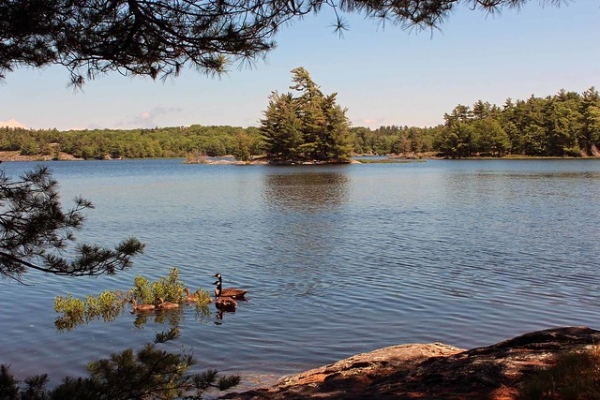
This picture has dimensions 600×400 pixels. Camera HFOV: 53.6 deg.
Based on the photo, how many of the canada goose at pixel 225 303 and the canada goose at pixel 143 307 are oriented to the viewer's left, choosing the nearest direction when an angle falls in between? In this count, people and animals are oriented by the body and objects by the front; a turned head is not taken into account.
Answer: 2

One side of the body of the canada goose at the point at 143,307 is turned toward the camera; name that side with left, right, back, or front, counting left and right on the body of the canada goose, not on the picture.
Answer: left

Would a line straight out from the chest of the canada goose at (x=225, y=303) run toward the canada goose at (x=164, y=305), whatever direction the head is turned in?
yes

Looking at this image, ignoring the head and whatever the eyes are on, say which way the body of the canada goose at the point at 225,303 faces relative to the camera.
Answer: to the viewer's left

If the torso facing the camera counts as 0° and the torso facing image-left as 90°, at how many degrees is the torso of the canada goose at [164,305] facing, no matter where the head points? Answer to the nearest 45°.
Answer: approximately 90°
